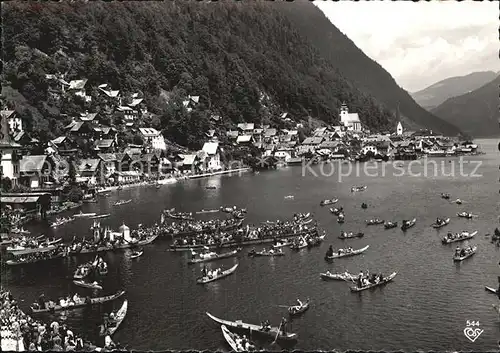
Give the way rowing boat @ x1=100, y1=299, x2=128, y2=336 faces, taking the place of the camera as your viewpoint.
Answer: facing away from the viewer and to the right of the viewer

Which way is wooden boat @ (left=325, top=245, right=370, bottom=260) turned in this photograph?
to the viewer's right

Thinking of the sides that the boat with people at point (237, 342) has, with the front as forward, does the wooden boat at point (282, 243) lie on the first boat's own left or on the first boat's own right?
on the first boat's own right

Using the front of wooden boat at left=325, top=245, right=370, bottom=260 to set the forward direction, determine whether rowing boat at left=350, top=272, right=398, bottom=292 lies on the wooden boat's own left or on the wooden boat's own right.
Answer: on the wooden boat's own right

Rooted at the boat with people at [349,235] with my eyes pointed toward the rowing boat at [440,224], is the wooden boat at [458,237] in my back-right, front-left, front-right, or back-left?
front-right

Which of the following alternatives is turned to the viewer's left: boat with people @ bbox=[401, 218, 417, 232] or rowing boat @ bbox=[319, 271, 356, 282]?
the rowing boat

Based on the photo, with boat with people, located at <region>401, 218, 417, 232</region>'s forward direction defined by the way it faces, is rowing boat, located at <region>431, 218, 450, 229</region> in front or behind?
in front

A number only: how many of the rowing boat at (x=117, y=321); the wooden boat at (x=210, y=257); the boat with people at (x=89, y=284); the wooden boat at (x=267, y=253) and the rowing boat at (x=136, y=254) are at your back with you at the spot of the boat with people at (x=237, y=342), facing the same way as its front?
0

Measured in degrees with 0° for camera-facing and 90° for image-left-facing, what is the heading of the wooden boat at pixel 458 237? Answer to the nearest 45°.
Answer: approximately 270°

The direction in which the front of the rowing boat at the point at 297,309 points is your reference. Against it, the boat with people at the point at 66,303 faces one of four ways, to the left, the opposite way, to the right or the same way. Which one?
the same way

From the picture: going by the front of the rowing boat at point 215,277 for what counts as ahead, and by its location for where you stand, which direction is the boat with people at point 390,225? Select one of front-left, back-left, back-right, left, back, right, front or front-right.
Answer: front

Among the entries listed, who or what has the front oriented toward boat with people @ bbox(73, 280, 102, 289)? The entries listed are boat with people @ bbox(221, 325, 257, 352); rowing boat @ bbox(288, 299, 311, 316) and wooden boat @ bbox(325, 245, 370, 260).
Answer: boat with people @ bbox(221, 325, 257, 352)
